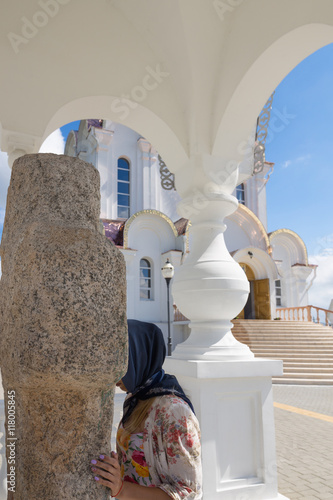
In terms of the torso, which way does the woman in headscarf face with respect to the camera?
to the viewer's left

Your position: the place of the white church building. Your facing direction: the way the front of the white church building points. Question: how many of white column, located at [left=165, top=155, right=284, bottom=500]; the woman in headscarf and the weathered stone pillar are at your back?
0

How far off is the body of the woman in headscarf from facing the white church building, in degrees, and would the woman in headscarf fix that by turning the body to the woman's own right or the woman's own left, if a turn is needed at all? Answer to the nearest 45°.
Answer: approximately 90° to the woman's own right

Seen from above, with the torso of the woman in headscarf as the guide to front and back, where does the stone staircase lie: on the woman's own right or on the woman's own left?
on the woman's own right

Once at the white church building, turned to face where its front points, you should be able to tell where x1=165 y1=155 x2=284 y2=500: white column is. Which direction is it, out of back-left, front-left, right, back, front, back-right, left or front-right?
front-right

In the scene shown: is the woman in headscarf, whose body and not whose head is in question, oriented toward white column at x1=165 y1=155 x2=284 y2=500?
no

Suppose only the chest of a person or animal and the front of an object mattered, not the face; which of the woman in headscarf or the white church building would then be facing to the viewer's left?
the woman in headscarf

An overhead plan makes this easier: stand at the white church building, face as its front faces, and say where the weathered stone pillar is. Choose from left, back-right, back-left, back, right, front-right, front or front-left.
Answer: front-right

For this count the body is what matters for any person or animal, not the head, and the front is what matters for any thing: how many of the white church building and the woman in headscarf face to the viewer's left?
1

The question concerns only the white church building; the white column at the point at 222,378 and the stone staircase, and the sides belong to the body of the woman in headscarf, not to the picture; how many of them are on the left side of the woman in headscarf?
0

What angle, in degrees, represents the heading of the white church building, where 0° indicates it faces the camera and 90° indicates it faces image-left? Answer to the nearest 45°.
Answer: approximately 315°
